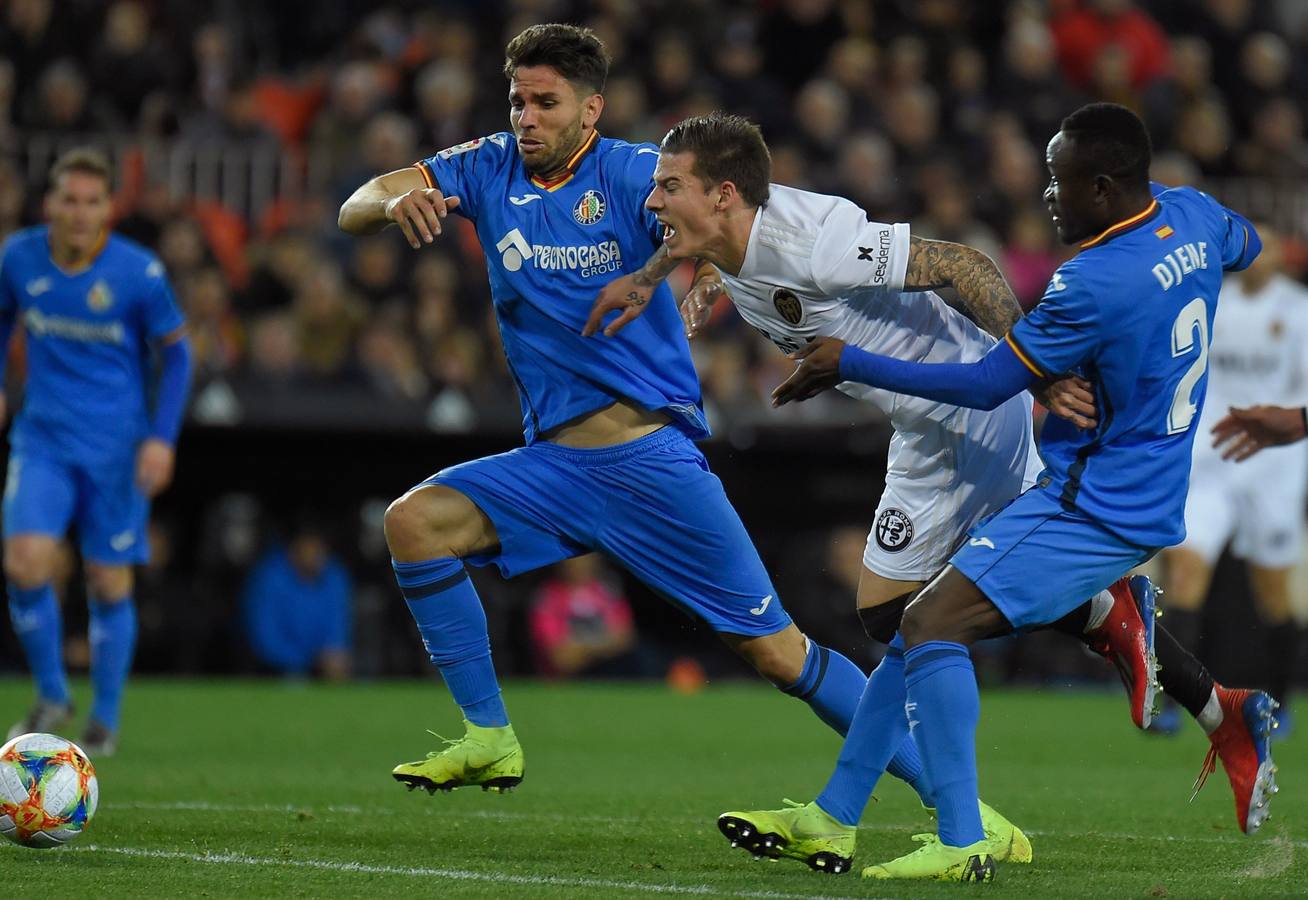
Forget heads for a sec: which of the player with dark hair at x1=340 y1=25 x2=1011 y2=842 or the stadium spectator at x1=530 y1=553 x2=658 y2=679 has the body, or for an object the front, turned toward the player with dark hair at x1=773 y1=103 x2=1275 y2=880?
the stadium spectator

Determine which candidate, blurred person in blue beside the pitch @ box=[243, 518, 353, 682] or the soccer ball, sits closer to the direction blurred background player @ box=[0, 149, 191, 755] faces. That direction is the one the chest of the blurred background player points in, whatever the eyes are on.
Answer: the soccer ball

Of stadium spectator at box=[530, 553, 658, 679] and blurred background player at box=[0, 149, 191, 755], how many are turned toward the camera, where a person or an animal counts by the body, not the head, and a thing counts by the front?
2

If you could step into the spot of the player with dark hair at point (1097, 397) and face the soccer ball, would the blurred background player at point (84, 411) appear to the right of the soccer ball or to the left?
right

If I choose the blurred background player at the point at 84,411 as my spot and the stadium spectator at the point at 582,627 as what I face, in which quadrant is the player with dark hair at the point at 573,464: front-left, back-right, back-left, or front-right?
back-right

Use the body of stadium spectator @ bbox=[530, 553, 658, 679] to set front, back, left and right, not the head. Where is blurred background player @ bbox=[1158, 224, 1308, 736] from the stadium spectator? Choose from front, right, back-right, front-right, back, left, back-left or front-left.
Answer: front-left

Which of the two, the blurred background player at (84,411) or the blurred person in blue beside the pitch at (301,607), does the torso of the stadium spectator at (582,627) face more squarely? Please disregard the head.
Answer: the blurred background player

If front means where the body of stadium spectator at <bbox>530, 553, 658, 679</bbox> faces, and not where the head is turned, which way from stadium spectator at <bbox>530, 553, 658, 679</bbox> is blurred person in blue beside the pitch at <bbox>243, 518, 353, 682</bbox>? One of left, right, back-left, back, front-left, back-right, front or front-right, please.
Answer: right

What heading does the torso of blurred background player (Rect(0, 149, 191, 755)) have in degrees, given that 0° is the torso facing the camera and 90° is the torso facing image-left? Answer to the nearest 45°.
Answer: approximately 0°

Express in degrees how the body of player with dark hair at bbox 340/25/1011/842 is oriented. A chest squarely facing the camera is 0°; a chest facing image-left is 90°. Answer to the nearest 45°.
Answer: approximately 45°

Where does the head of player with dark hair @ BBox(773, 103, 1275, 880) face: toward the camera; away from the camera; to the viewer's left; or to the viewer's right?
to the viewer's left

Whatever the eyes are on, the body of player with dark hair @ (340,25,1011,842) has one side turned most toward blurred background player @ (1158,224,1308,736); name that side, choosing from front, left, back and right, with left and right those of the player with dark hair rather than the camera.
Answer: back

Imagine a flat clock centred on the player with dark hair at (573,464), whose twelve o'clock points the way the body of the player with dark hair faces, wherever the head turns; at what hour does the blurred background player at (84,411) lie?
The blurred background player is roughly at 3 o'clock from the player with dark hair.

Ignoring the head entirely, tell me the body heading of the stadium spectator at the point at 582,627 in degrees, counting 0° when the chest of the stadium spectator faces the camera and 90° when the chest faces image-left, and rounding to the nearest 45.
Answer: approximately 0°
